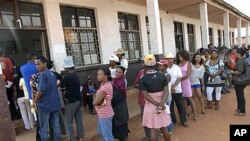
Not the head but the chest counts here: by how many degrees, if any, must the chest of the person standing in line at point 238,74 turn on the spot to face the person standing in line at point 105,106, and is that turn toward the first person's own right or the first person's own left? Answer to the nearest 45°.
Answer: approximately 45° to the first person's own left

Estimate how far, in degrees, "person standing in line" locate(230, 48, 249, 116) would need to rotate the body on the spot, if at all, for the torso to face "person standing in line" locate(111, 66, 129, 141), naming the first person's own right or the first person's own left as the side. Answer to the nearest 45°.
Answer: approximately 45° to the first person's own left

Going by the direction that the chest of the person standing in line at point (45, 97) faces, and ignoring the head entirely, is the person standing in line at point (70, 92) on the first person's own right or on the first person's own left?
on the first person's own right

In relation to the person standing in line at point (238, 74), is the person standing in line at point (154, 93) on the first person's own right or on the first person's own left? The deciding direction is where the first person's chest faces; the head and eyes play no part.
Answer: on the first person's own left

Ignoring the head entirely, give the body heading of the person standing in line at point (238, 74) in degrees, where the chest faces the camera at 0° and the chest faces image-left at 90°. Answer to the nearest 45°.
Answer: approximately 90°

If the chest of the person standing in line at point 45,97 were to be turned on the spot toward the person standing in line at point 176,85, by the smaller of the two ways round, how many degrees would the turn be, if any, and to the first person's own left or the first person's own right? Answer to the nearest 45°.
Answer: approximately 135° to the first person's own right
